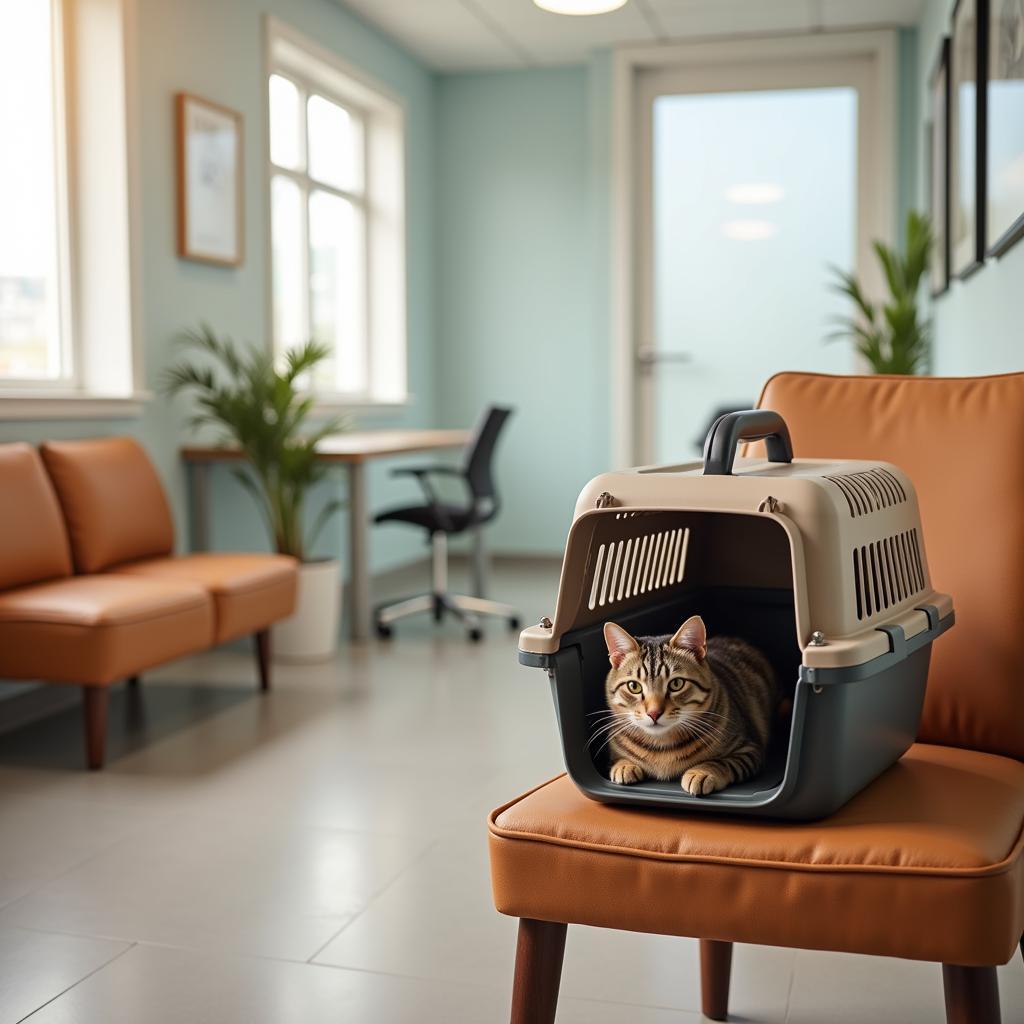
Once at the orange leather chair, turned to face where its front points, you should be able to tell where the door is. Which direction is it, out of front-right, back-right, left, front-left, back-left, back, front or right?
back-right

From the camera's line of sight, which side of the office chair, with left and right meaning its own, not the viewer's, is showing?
left

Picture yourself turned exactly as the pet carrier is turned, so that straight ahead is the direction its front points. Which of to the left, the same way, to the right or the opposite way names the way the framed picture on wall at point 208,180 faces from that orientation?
to the left

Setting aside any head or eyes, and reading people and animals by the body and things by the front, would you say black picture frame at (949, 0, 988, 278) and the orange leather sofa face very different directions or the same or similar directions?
very different directions

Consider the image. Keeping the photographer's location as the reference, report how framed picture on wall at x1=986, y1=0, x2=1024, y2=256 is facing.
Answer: facing to the left of the viewer

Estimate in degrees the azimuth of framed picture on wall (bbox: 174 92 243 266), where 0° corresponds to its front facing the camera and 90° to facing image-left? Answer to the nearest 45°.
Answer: approximately 315°

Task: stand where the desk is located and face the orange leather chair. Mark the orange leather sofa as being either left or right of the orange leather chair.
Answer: right

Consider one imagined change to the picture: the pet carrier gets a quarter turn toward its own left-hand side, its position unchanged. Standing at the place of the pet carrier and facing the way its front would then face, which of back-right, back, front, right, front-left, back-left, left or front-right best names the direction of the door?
back-left

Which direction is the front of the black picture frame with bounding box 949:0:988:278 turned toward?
to the viewer's left
